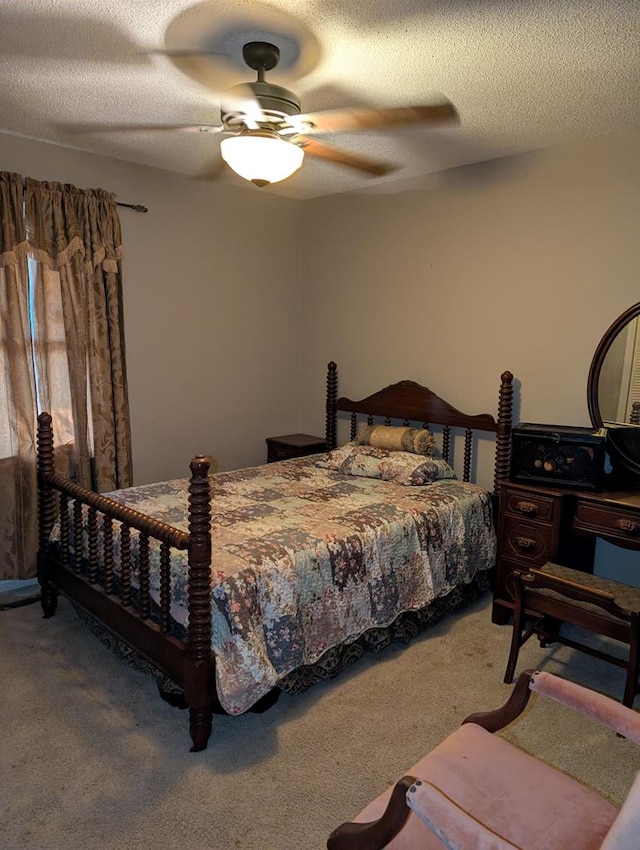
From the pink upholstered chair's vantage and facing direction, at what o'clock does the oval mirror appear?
The oval mirror is roughly at 2 o'clock from the pink upholstered chair.

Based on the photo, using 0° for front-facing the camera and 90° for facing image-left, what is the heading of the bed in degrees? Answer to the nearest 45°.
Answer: approximately 45°

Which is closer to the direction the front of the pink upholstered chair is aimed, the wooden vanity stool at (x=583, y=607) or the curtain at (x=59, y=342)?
the curtain

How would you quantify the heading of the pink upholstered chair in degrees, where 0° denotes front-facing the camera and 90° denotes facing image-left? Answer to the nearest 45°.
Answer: approximately 135°
